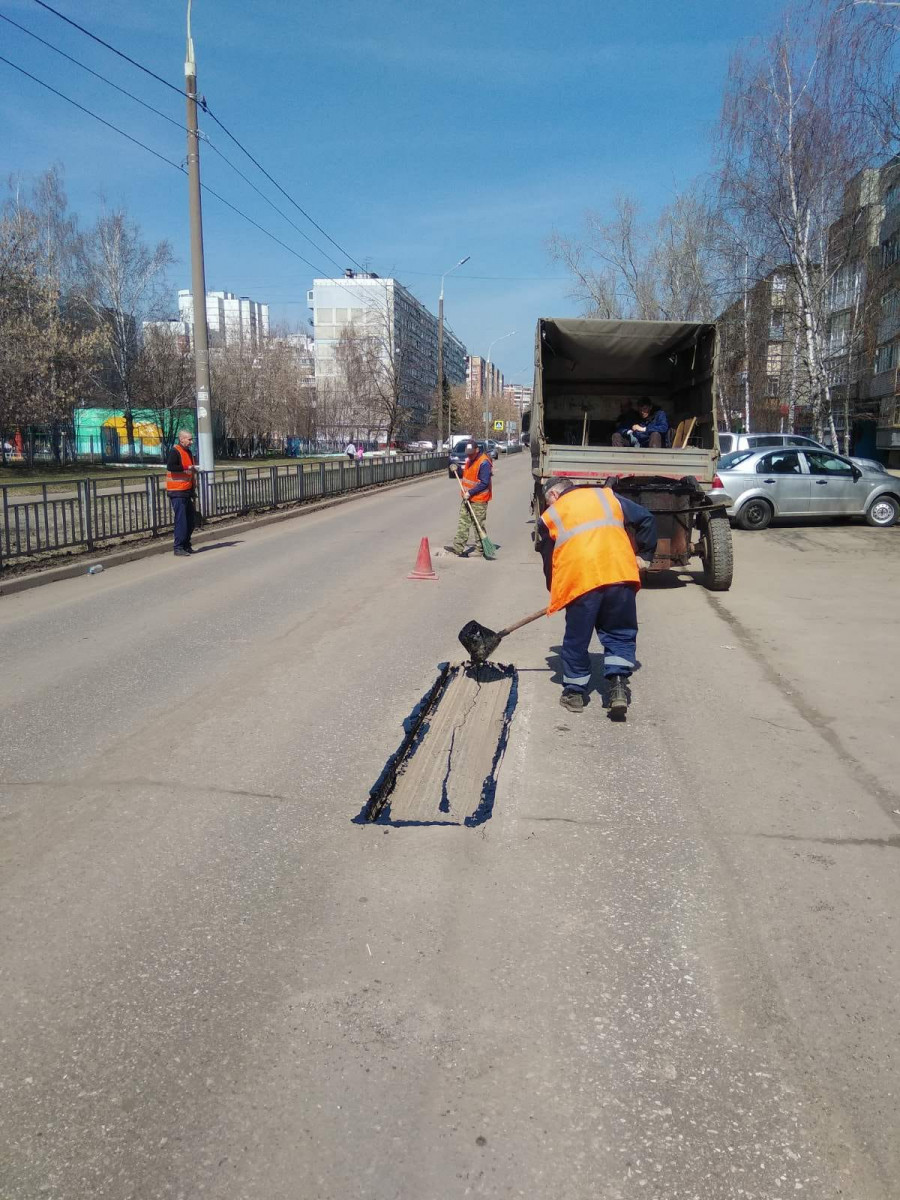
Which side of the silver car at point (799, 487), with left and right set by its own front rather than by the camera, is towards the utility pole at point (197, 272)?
back

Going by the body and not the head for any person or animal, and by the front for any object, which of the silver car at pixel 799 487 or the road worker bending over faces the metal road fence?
the road worker bending over

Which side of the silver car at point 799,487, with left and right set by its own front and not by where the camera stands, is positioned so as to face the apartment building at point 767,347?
left

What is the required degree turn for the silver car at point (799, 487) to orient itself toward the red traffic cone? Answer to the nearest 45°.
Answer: approximately 135° to its right

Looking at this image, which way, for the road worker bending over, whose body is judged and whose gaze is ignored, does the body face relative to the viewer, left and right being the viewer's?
facing away from the viewer and to the left of the viewer

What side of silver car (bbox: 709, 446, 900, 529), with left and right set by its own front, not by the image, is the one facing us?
right

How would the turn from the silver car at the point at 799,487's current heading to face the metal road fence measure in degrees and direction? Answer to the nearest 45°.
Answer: approximately 135° to its right

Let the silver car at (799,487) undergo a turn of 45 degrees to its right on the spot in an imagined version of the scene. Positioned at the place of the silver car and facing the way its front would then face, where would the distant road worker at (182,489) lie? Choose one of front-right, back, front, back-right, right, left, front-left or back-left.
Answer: right

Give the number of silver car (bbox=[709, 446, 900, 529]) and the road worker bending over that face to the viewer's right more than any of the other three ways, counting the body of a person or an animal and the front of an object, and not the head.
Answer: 1

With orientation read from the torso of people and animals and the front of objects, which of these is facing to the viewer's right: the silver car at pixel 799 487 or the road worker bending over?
the silver car

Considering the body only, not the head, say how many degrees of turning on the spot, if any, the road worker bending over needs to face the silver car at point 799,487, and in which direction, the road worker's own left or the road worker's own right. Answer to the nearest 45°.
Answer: approximately 45° to the road worker's own right
